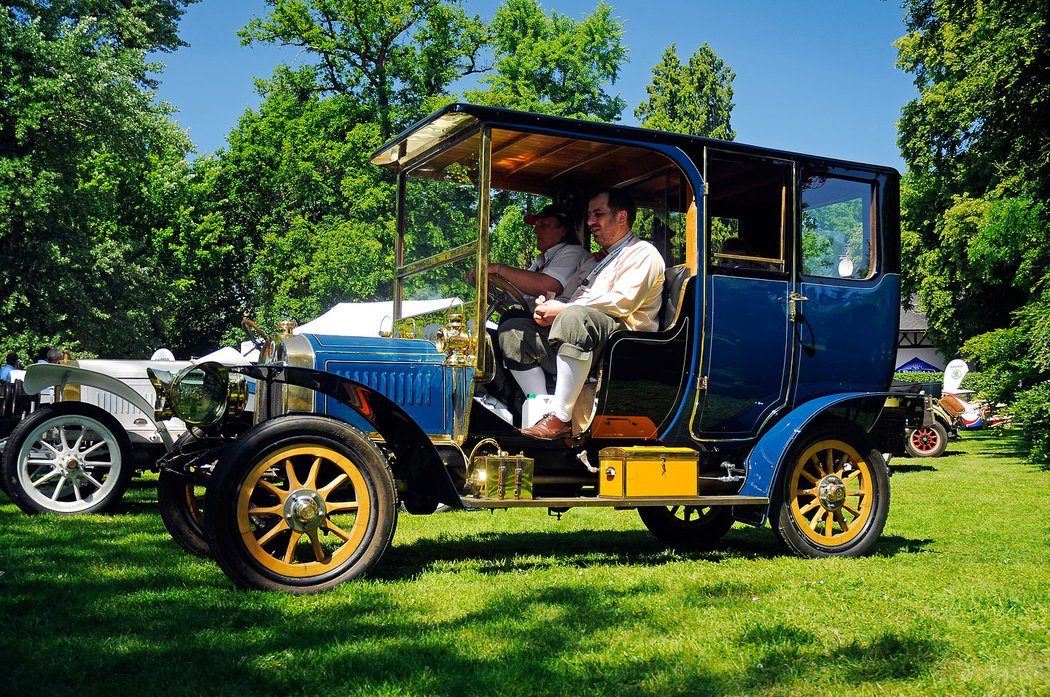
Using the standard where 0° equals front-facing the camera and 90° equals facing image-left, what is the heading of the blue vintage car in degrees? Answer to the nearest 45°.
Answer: approximately 45°

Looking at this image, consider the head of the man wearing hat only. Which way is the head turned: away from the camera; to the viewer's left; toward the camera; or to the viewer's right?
to the viewer's left

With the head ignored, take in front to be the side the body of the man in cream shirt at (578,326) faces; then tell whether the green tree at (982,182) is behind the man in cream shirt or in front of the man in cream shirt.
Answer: behind

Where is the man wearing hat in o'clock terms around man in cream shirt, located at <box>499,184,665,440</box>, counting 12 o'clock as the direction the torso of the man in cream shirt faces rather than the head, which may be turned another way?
The man wearing hat is roughly at 4 o'clock from the man in cream shirt.

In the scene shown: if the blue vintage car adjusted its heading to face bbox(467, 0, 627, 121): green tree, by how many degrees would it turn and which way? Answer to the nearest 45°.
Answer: approximately 135° to its right

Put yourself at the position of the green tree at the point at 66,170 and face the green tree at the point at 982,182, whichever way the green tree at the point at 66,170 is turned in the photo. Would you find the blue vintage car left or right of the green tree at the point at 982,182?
right

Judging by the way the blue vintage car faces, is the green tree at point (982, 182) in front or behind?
behind
